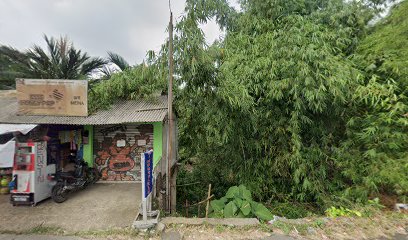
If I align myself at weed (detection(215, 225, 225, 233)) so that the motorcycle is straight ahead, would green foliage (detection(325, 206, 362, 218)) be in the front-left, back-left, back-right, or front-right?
back-right

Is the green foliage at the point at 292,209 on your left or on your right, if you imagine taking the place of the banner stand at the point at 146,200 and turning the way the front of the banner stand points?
on your left

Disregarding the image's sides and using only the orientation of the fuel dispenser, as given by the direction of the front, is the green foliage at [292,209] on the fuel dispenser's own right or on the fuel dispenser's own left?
on the fuel dispenser's own left

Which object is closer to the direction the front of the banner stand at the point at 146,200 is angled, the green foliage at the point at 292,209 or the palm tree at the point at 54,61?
the green foliage

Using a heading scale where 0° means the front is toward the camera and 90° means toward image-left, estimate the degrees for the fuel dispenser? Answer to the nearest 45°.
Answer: approximately 45°

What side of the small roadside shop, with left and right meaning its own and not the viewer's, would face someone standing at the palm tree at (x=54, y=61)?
back

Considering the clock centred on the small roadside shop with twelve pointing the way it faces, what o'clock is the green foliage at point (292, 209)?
The green foliage is roughly at 10 o'clock from the small roadside shop.

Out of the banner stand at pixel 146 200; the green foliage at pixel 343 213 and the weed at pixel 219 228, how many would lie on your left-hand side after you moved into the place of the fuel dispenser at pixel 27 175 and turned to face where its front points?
3

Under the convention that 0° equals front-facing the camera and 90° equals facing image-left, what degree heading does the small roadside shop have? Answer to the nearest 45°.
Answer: approximately 0°
